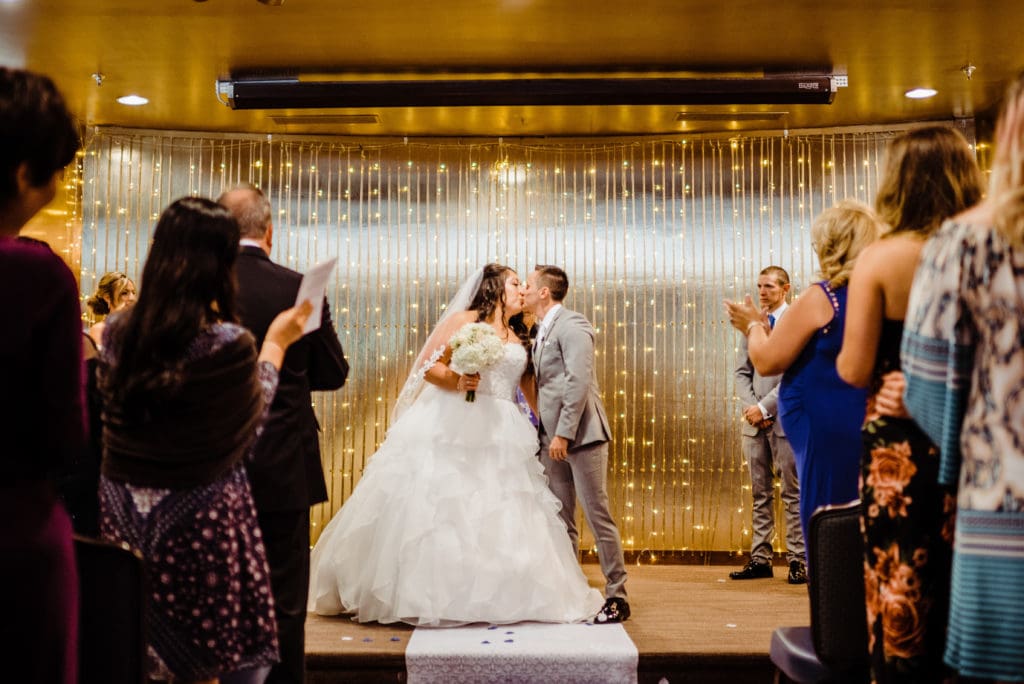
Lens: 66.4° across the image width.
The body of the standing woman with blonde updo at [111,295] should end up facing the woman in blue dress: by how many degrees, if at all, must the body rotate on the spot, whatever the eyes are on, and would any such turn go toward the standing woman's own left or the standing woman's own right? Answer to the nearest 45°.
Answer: approximately 45° to the standing woman's own right

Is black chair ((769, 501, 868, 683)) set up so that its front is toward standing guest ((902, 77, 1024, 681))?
no

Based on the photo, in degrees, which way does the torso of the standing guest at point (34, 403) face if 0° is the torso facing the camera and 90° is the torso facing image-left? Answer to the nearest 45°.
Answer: approximately 225°

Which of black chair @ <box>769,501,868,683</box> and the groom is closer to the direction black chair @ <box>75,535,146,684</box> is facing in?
the groom

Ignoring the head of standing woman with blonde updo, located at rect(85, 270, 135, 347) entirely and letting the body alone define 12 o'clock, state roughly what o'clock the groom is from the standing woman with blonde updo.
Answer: The groom is roughly at 1 o'clock from the standing woman with blonde updo.

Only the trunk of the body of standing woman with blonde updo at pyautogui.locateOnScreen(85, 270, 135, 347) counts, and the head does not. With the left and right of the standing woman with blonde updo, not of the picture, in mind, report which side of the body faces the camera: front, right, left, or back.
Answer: right

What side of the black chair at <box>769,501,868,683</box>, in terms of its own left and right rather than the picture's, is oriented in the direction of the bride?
front

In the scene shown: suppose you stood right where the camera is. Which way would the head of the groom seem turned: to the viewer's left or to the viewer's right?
to the viewer's left

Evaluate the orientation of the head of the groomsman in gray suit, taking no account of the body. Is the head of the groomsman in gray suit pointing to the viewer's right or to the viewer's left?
to the viewer's left

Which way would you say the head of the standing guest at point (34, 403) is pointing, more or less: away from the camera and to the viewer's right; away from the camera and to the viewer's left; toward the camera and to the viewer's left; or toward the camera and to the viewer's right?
away from the camera and to the viewer's right

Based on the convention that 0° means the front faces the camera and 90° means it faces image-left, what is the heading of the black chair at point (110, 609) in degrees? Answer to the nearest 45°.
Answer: approximately 225°

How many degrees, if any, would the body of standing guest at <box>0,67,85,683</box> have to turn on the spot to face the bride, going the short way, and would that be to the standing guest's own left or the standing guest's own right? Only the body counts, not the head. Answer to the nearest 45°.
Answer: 0° — they already face them

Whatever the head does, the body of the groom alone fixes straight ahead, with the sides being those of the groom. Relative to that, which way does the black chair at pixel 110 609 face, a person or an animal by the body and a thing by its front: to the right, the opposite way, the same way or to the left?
to the right

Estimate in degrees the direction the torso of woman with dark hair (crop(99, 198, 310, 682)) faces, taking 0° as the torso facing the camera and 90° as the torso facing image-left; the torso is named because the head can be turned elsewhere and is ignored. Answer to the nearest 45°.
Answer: approximately 225°

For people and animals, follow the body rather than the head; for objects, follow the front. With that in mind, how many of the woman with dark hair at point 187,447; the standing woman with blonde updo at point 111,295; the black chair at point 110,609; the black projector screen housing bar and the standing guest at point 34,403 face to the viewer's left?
0

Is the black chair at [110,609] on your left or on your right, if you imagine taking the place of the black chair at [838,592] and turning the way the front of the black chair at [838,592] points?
on your left

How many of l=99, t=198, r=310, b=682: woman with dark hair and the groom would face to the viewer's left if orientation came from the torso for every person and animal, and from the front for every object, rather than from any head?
1

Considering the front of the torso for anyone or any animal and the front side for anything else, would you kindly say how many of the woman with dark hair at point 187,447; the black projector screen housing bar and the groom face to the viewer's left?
1
